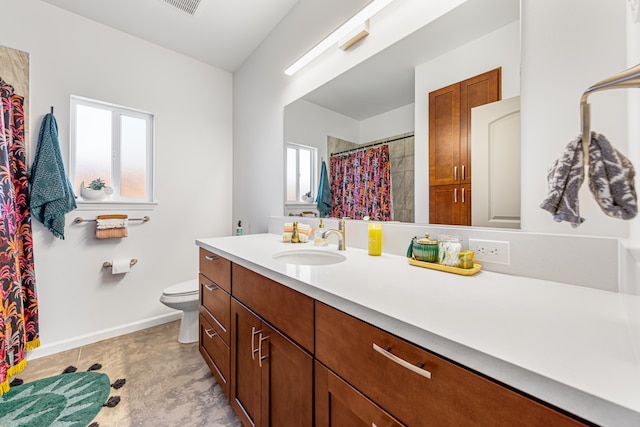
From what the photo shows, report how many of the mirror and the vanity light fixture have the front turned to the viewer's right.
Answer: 0

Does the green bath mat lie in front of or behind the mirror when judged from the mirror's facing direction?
in front

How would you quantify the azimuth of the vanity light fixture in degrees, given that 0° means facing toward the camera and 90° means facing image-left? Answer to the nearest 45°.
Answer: approximately 45°

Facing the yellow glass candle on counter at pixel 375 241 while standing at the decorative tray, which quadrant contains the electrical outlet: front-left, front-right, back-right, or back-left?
back-right

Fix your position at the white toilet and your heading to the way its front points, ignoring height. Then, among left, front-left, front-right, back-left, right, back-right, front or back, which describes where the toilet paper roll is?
front-right

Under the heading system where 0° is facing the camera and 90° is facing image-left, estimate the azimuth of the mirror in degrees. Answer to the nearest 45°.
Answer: approximately 45°

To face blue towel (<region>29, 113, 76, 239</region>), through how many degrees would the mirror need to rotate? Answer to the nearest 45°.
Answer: approximately 45° to its right

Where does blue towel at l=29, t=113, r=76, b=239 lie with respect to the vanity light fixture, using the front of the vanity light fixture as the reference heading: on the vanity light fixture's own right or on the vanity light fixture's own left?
on the vanity light fixture's own right

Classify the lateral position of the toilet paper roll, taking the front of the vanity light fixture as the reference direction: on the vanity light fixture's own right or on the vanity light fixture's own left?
on the vanity light fixture's own right
